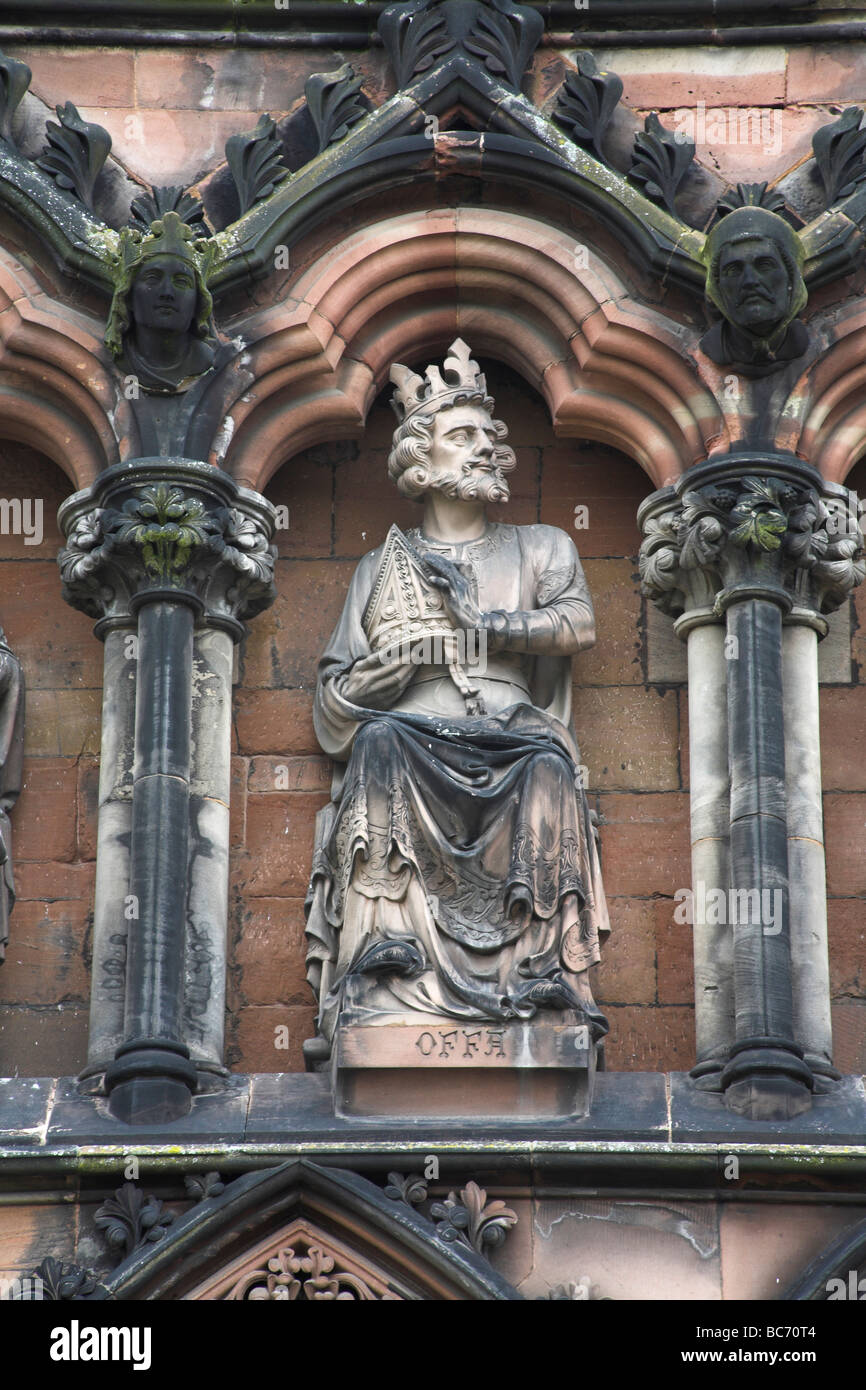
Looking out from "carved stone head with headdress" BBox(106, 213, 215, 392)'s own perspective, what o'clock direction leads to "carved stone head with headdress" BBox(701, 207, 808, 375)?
"carved stone head with headdress" BBox(701, 207, 808, 375) is roughly at 9 o'clock from "carved stone head with headdress" BBox(106, 213, 215, 392).

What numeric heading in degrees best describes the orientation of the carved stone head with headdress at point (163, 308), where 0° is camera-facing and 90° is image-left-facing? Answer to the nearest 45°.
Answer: approximately 0°

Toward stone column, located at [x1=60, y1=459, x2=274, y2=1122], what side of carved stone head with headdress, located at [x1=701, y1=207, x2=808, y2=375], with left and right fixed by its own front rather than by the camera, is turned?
right

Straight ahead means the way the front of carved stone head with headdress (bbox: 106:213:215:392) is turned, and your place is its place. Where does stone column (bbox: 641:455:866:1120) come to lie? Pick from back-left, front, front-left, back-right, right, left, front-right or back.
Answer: left

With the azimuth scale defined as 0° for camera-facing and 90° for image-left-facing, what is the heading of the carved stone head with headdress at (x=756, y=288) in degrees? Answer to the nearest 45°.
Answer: approximately 0°
